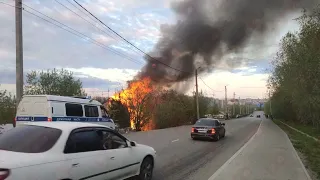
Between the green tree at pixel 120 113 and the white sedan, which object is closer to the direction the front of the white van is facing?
the green tree

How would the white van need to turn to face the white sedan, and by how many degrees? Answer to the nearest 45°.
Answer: approximately 135° to its right

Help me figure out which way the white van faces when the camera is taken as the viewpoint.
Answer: facing away from the viewer and to the right of the viewer

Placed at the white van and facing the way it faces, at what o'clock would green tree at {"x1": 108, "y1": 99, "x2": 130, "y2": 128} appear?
The green tree is roughly at 11 o'clock from the white van.

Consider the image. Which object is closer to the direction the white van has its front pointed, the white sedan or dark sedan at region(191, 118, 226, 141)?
the dark sedan

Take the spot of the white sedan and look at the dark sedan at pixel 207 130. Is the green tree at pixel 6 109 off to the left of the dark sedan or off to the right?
left

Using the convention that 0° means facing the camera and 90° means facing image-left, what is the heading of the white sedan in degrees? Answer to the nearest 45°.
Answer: approximately 225°

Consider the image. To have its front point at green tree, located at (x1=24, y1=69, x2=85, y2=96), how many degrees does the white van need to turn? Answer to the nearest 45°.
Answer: approximately 45° to its left
